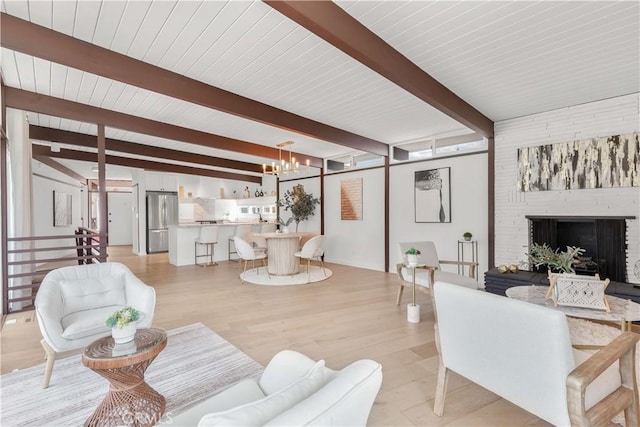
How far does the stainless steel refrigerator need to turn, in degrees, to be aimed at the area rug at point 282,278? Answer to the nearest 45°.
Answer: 0° — it already faces it

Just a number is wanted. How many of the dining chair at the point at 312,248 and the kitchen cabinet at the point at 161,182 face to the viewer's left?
1

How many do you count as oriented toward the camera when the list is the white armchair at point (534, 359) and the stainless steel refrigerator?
1

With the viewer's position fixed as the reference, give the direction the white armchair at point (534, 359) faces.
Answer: facing away from the viewer and to the right of the viewer

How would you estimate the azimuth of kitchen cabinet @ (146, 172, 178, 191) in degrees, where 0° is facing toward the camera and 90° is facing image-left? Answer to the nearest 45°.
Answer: approximately 0°

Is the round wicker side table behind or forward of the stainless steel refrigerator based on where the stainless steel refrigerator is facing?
forward

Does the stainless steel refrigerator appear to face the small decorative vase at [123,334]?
yes

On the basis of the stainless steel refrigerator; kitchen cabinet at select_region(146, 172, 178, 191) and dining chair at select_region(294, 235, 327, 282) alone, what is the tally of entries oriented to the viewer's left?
1

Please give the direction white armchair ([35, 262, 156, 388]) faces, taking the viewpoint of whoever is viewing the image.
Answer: facing the viewer and to the right of the viewer

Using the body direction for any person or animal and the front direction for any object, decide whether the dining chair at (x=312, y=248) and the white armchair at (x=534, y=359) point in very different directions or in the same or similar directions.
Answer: very different directions

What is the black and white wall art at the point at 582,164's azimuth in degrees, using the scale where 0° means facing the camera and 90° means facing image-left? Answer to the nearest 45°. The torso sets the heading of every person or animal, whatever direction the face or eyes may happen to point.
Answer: approximately 45°

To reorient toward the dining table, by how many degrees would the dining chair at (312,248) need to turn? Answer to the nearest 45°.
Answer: approximately 45° to its right

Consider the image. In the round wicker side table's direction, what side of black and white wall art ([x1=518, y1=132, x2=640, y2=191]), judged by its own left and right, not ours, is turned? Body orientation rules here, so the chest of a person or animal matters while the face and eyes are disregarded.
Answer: front

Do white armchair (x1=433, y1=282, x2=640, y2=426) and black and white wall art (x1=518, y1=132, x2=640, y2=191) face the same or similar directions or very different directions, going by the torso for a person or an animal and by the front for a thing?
very different directions
